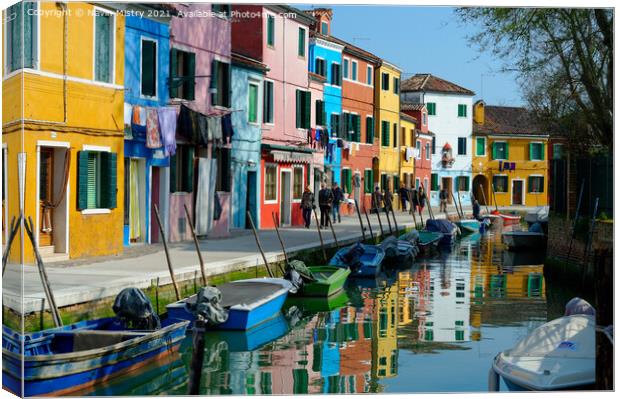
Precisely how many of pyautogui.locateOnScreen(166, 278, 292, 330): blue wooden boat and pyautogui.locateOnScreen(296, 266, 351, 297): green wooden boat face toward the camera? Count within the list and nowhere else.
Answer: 0

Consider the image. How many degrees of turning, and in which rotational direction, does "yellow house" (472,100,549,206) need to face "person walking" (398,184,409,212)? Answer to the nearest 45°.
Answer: approximately 90° to its right

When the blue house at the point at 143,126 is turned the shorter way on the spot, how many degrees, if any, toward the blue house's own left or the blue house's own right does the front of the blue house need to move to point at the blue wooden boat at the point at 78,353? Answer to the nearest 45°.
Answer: approximately 45° to the blue house's own right

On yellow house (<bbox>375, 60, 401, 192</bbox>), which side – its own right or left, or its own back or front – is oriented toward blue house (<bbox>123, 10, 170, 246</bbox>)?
right

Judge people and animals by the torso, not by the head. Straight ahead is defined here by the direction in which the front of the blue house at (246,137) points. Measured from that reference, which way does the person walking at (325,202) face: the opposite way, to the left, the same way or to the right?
to the right

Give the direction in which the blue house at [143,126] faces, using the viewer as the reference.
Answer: facing the viewer and to the right of the viewer
